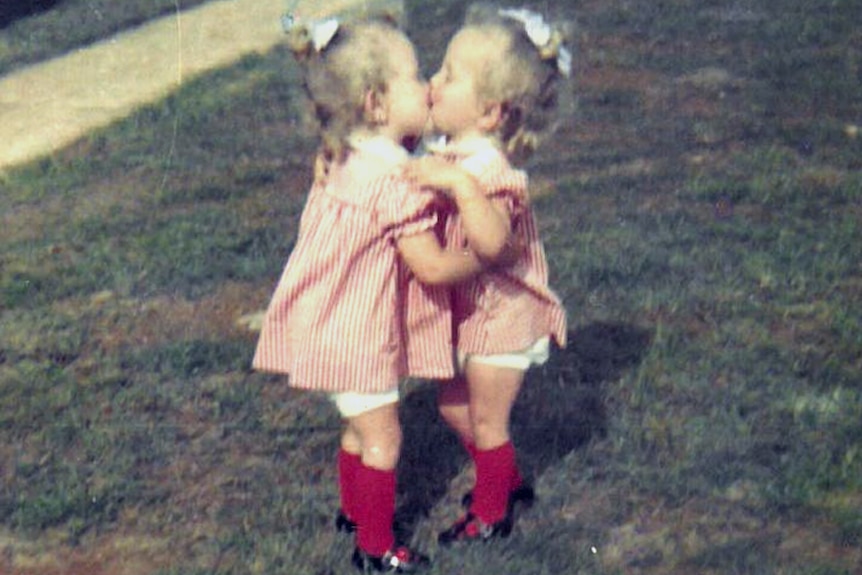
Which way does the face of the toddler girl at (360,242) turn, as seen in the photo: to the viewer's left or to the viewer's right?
to the viewer's right

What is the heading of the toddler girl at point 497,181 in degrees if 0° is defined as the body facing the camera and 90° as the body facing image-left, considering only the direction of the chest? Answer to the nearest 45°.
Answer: approximately 90°

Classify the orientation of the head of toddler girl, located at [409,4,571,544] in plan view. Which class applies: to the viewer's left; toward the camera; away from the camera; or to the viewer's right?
to the viewer's left
